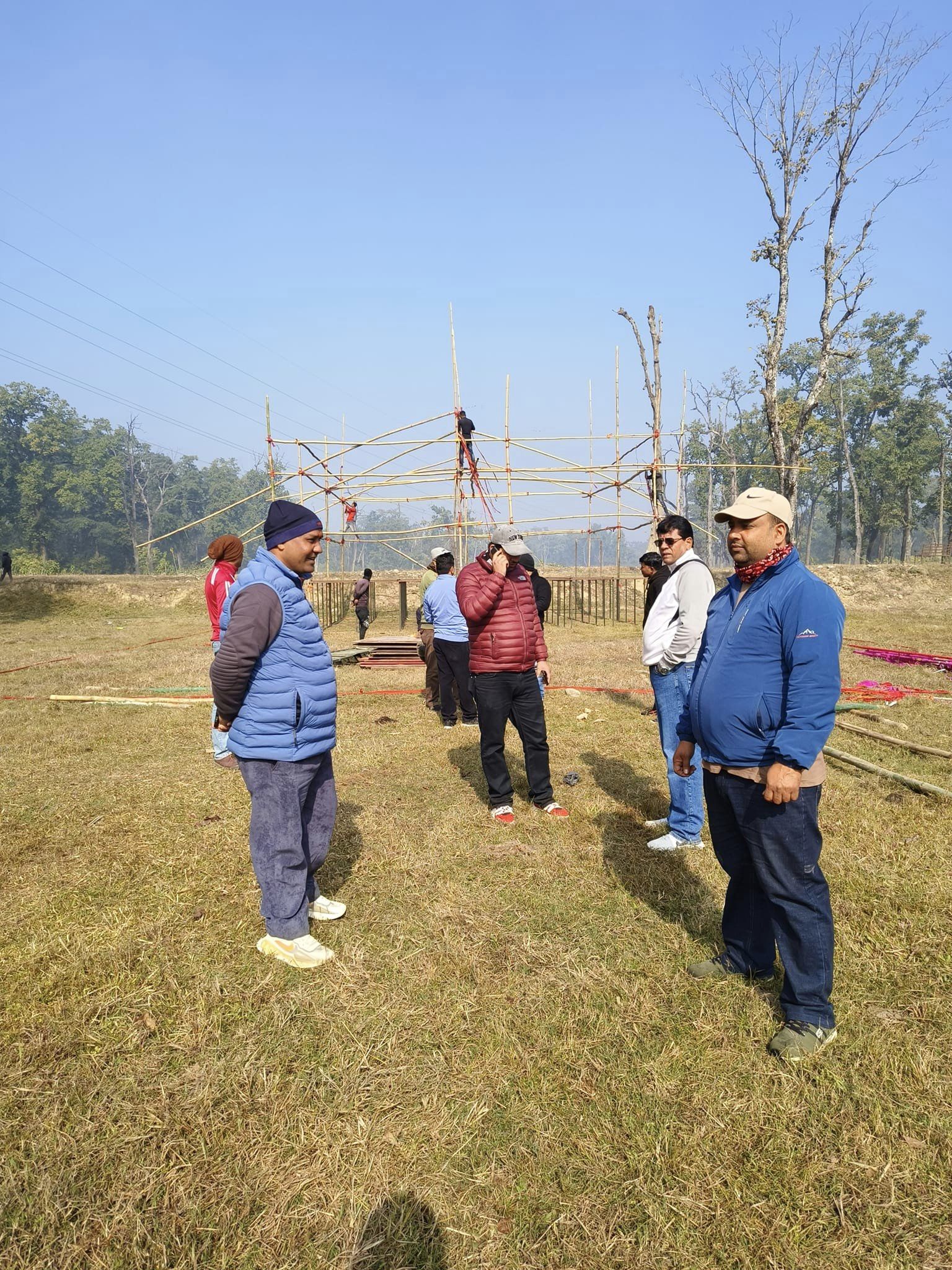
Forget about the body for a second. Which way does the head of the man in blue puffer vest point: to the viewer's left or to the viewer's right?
to the viewer's right

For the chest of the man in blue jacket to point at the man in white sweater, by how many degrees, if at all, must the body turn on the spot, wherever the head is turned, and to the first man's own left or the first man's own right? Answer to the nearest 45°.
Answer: approximately 135° to the first man's own right

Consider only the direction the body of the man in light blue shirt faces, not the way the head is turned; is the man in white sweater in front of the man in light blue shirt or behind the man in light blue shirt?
behind

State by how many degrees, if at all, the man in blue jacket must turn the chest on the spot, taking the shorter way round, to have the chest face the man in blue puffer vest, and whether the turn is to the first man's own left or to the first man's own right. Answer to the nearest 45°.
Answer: approximately 45° to the first man's own right

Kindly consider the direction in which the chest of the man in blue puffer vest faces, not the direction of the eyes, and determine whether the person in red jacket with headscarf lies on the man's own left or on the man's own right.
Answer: on the man's own left

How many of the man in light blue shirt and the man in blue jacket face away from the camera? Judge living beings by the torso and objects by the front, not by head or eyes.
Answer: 1

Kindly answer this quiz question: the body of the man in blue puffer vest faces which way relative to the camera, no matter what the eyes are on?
to the viewer's right

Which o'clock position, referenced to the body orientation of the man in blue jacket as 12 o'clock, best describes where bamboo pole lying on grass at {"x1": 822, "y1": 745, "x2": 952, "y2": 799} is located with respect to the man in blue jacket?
The bamboo pole lying on grass is roughly at 5 o'clock from the man in blue jacket.

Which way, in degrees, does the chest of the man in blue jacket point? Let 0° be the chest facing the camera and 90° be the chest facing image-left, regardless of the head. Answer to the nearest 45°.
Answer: approximately 45°

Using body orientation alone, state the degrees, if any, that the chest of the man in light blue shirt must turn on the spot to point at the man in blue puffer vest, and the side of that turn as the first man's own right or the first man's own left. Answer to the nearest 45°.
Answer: approximately 180°

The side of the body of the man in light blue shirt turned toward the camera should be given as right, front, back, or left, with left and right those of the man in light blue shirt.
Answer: back

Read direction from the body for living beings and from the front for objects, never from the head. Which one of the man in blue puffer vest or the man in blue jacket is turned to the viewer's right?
the man in blue puffer vest

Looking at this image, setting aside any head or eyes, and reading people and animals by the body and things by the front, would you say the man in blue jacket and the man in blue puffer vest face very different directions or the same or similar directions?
very different directions
